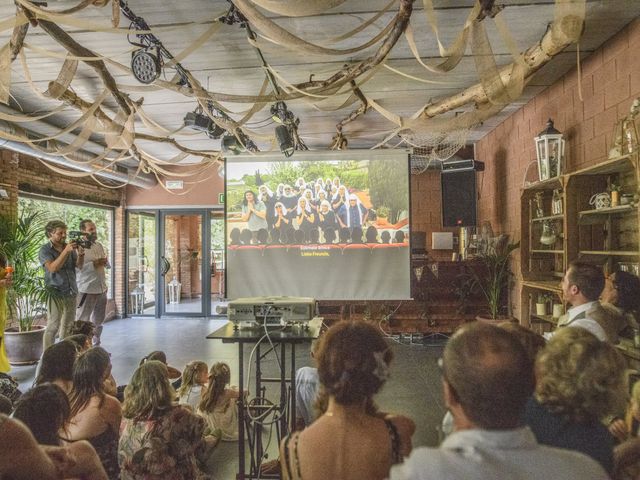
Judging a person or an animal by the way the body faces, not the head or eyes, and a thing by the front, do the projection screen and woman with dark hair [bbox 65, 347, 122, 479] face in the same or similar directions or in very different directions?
very different directions

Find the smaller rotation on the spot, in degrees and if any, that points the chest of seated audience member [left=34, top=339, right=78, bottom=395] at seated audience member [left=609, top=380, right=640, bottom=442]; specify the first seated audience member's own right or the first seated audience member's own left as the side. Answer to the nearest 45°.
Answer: approximately 90° to the first seated audience member's own right

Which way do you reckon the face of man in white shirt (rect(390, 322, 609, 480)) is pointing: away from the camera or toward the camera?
away from the camera

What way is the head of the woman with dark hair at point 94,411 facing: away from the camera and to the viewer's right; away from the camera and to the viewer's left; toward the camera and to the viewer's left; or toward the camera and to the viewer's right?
away from the camera and to the viewer's right

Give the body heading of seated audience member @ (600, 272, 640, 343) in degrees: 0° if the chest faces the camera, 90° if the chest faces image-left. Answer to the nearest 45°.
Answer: approximately 90°

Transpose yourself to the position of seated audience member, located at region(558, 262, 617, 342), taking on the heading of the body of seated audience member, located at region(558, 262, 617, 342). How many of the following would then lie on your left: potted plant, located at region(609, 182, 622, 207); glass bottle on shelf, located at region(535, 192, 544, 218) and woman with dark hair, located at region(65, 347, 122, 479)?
1

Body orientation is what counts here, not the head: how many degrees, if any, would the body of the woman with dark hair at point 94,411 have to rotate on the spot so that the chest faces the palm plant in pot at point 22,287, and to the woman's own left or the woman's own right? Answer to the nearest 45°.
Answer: approximately 45° to the woman's own left

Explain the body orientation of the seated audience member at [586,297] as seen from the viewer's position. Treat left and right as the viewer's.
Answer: facing away from the viewer and to the left of the viewer

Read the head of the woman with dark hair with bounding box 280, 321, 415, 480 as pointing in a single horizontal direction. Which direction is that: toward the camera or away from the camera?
away from the camera

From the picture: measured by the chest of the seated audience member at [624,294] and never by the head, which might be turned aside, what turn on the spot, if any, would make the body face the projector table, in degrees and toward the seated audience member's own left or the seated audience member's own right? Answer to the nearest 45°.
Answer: approximately 45° to the seated audience member's own left

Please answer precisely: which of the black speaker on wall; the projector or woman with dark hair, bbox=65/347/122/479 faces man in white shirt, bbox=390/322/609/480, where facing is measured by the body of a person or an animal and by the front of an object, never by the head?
the black speaker on wall

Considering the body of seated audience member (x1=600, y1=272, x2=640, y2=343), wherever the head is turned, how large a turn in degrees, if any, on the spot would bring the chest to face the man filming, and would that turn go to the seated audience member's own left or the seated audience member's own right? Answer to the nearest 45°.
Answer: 0° — they already face them

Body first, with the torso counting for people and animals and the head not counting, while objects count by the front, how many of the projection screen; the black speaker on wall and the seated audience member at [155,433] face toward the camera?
2

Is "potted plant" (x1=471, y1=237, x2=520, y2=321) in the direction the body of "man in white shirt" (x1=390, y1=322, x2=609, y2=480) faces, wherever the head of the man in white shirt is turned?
yes
